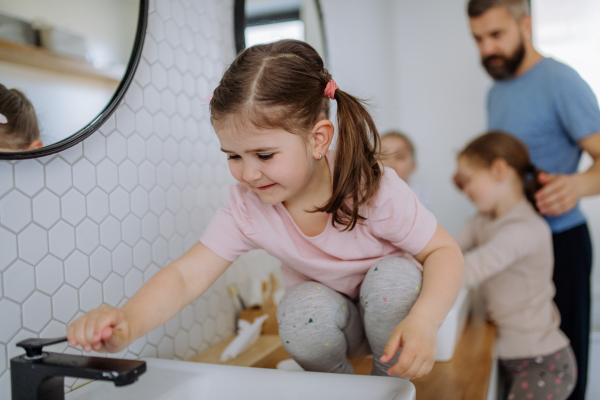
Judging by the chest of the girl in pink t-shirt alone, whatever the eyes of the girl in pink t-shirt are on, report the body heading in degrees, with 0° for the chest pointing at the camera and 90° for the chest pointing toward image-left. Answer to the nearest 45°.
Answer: approximately 45°

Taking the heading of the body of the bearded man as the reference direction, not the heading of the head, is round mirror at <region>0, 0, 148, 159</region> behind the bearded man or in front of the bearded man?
in front

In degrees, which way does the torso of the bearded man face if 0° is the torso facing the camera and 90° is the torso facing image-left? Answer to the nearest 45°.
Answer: approximately 45°

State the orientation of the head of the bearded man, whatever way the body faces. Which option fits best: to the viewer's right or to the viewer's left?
to the viewer's left

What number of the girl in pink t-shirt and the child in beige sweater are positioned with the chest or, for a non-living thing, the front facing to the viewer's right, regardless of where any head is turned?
0

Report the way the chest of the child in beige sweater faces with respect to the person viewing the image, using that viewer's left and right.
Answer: facing to the left of the viewer
